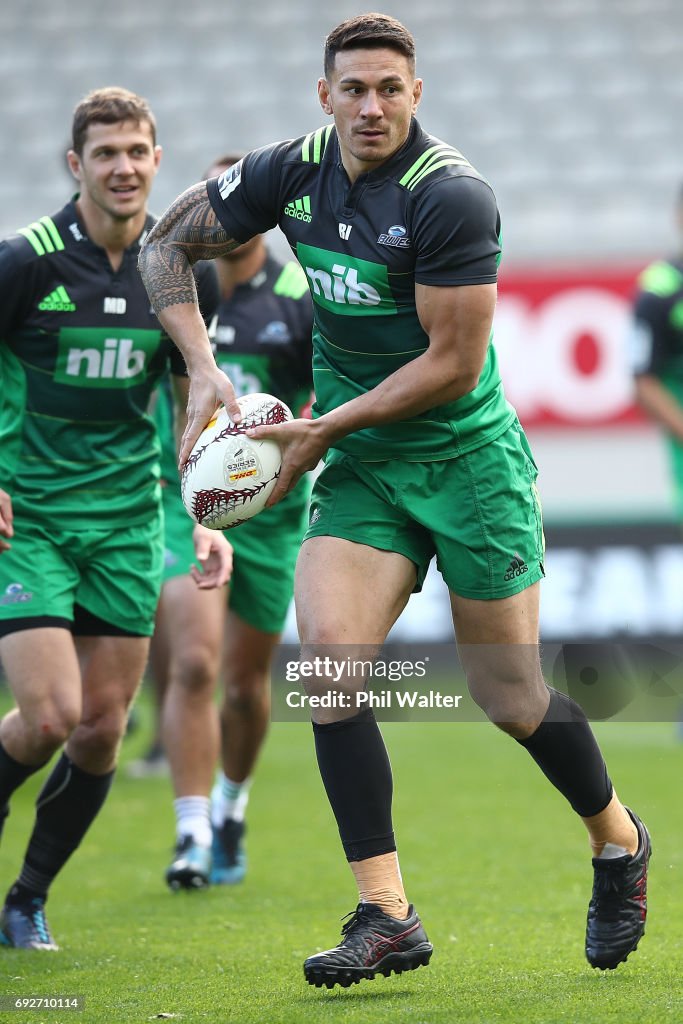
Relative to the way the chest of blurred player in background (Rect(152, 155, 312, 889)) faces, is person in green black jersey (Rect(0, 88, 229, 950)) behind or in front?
in front

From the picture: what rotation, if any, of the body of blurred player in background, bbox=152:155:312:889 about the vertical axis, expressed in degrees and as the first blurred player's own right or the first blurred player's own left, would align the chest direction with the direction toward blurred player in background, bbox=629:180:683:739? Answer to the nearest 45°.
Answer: approximately 135° to the first blurred player's own left

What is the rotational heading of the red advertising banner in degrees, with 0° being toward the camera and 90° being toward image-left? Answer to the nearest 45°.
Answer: approximately 0°
